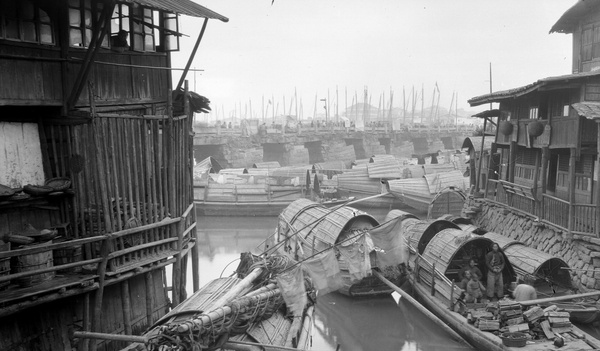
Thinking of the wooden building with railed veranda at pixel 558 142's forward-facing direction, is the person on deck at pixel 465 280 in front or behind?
in front

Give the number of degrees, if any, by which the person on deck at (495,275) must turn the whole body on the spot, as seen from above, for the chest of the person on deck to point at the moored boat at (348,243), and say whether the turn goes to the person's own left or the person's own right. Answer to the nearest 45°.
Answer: approximately 90° to the person's own right

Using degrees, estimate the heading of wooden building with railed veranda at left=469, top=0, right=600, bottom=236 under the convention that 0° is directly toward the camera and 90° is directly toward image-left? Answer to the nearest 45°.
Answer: approximately 45°

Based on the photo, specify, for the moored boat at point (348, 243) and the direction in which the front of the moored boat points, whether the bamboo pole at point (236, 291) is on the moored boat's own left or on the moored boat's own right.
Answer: on the moored boat's own right

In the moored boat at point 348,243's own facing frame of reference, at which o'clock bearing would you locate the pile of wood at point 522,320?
The pile of wood is roughly at 12 o'clock from the moored boat.

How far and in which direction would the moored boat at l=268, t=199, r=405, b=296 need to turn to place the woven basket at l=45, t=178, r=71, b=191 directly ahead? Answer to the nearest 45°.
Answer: approximately 90° to its right

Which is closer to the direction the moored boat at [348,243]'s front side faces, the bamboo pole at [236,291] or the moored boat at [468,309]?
the moored boat

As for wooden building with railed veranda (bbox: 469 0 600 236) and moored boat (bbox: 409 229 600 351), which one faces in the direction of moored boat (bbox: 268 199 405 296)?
the wooden building with railed veranda

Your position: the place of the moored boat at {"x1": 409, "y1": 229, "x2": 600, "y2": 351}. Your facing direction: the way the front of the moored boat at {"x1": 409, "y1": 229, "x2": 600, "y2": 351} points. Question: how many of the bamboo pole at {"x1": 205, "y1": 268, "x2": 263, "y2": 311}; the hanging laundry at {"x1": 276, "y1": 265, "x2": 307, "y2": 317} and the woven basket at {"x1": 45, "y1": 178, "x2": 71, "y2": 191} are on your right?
3

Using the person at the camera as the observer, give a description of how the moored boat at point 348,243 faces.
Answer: facing the viewer and to the right of the viewer

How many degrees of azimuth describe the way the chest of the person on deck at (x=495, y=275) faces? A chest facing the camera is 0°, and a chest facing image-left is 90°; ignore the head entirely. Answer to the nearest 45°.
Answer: approximately 0°

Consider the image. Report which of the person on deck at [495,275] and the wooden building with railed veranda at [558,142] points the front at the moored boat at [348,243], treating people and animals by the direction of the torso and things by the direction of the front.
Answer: the wooden building with railed veranda

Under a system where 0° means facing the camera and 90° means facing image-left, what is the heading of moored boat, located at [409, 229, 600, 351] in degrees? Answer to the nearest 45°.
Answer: approximately 315°

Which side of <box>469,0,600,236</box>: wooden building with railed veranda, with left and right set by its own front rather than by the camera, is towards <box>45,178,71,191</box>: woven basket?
front
